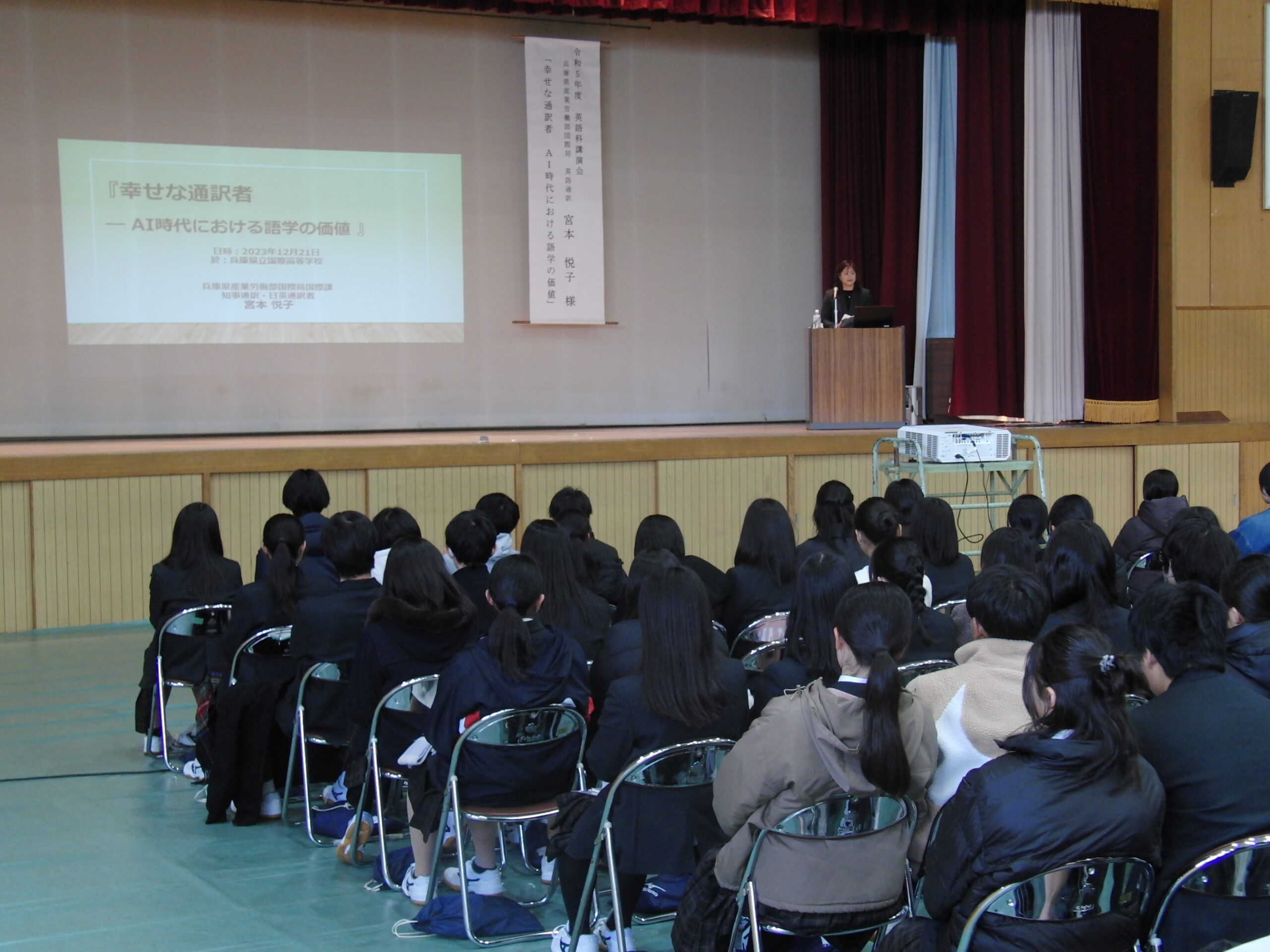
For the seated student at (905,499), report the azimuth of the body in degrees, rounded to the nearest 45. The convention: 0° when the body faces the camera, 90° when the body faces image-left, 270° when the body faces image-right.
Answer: approximately 180°

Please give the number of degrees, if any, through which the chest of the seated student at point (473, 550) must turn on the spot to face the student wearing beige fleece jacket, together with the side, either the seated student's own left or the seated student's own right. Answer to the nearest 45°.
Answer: approximately 135° to the seated student's own right

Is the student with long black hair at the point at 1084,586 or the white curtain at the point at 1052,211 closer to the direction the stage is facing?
the student with long black hair

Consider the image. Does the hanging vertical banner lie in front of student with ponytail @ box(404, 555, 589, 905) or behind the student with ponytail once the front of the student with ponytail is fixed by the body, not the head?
in front

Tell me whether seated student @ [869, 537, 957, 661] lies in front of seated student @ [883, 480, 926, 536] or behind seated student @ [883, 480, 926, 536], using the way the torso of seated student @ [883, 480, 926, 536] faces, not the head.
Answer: behind

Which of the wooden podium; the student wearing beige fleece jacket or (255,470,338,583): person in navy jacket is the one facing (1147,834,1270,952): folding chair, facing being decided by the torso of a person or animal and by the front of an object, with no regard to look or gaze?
the wooden podium

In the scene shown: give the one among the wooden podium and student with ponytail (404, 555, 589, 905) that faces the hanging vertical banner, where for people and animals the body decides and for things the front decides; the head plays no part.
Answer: the student with ponytail

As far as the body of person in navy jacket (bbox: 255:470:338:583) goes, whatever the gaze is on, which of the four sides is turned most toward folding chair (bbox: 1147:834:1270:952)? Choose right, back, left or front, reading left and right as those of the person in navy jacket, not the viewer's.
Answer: back

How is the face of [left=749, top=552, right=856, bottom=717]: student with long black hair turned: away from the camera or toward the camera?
away from the camera

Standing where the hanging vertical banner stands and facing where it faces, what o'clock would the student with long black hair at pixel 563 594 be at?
The student with long black hair is roughly at 12 o'clock from the hanging vertical banner.

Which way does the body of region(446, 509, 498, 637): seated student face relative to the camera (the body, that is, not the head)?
away from the camera

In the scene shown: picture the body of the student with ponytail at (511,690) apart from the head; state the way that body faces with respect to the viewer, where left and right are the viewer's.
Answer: facing away from the viewer

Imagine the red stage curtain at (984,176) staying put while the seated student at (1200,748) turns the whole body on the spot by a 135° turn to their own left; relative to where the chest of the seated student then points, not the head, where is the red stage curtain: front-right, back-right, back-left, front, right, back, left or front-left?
back

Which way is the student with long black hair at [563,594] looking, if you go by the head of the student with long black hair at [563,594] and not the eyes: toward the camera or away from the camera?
away from the camera

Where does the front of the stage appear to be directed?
toward the camera

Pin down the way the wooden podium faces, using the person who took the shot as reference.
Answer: facing the viewer
